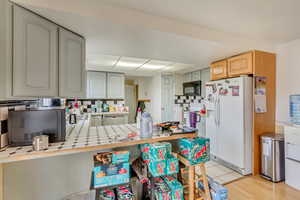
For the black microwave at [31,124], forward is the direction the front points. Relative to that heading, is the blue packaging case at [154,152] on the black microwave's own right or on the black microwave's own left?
on the black microwave's own left

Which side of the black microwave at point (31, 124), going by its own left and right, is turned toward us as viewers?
front

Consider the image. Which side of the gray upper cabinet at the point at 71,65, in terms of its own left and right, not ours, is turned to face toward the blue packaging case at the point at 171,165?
front

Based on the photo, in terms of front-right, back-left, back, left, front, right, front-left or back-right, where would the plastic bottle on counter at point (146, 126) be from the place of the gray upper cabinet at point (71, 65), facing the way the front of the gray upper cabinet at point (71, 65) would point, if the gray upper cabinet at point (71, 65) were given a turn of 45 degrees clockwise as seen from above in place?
front-left

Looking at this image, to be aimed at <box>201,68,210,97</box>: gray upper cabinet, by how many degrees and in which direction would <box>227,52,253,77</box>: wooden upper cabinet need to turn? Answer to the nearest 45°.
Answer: approximately 90° to its right

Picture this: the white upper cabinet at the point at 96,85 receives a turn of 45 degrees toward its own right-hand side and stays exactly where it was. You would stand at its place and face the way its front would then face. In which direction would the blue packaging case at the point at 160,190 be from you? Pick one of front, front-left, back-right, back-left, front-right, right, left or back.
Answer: front-left

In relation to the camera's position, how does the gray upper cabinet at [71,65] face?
facing the viewer and to the right of the viewer

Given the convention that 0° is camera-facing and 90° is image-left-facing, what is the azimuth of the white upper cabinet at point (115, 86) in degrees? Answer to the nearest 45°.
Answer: approximately 0°

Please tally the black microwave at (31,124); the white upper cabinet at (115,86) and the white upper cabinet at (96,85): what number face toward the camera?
3

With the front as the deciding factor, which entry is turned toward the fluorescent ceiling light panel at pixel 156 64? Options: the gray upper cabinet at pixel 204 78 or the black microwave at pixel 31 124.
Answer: the gray upper cabinet

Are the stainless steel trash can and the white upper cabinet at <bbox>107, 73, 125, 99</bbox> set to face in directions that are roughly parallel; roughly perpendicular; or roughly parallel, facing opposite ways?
roughly perpendicular

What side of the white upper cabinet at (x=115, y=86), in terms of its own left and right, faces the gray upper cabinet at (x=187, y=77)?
left

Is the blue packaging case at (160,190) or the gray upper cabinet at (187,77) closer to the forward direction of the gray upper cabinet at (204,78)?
the blue packaging case

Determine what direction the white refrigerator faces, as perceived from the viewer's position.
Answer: facing the viewer and to the left of the viewer
